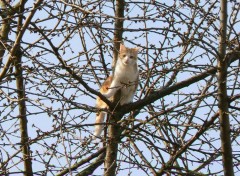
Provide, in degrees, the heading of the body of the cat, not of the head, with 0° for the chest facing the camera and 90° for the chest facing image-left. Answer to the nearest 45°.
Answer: approximately 315°
